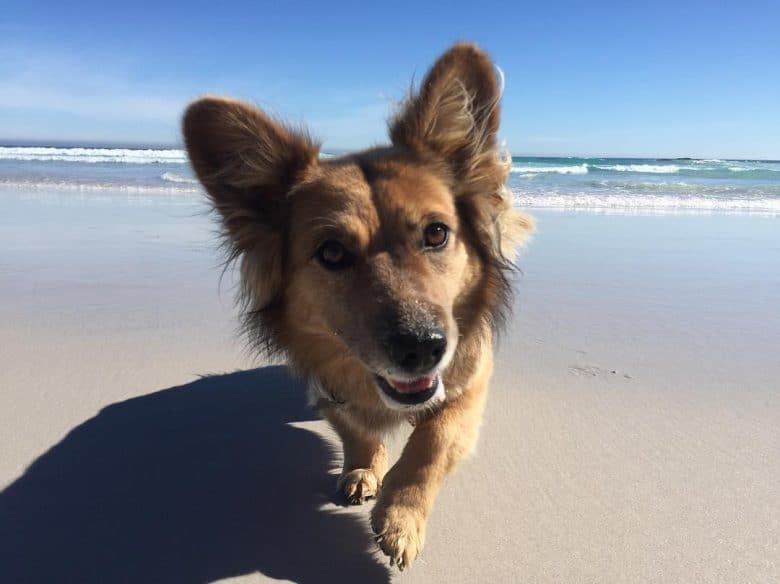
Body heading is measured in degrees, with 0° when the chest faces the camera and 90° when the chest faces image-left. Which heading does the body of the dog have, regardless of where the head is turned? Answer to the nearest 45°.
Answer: approximately 0°
